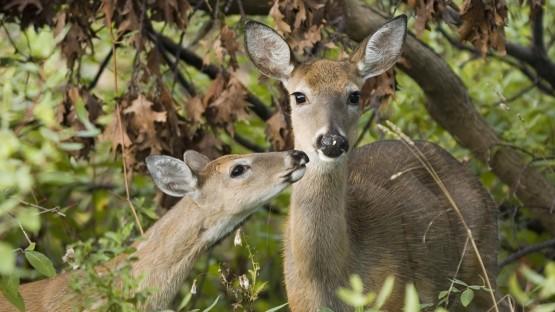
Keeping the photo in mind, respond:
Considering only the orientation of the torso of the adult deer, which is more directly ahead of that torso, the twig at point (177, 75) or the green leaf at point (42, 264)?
the green leaf

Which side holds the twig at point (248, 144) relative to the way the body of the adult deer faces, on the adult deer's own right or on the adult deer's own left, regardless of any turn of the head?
on the adult deer's own right

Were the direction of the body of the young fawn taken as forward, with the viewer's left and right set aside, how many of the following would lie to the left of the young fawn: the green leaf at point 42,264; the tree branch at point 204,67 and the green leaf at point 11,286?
1

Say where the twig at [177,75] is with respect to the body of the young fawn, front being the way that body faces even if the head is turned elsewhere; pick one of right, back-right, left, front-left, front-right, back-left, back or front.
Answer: left

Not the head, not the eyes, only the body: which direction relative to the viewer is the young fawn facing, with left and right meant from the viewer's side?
facing to the right of the viewer

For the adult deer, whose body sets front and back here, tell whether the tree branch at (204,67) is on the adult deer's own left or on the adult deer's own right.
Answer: on the adult deer's own right

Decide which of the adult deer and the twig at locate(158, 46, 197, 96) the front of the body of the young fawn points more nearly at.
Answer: the adult deer

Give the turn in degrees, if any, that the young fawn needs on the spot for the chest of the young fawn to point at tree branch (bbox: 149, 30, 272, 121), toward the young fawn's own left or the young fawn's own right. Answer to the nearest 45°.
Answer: approximately 90° to the young fawn's own left

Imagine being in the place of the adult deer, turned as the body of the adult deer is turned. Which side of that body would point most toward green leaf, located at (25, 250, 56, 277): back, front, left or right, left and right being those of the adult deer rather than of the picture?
front

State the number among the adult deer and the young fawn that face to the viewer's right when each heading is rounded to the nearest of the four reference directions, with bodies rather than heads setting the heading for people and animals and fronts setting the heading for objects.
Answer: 1

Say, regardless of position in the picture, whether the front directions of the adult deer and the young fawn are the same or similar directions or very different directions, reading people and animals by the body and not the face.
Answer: very different directions
